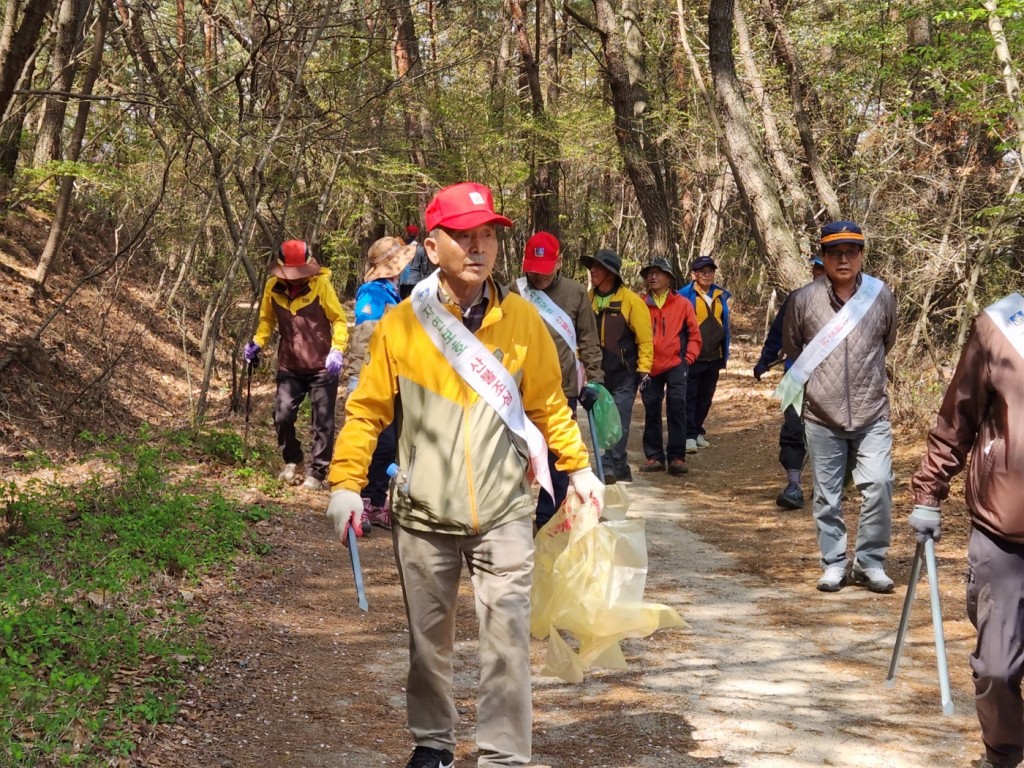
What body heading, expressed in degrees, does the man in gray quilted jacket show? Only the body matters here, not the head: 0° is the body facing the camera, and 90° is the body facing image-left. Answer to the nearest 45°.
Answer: approximately 0°

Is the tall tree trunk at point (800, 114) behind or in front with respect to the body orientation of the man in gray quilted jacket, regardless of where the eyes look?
behind
